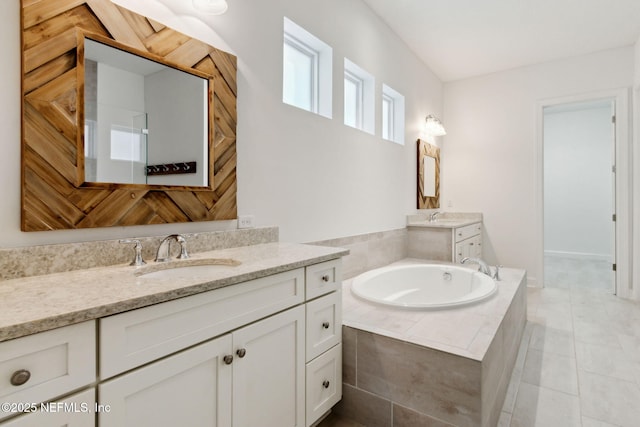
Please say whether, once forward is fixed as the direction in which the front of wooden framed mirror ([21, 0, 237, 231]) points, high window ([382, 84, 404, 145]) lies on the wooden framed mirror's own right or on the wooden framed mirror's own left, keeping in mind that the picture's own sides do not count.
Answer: on the wooden framed mirror's own left

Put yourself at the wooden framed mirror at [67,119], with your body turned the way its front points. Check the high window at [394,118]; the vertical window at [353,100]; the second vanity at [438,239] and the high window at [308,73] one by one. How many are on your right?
0

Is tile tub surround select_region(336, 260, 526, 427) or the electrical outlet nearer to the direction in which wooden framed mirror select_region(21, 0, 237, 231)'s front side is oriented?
the tile tub surround

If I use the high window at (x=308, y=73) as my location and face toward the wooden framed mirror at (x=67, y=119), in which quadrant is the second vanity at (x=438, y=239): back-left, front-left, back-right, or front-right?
back-left

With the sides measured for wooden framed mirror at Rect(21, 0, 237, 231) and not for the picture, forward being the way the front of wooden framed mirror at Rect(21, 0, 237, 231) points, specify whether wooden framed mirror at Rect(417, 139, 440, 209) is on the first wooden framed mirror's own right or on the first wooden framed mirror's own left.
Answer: on the first wooden framed mirror's own left

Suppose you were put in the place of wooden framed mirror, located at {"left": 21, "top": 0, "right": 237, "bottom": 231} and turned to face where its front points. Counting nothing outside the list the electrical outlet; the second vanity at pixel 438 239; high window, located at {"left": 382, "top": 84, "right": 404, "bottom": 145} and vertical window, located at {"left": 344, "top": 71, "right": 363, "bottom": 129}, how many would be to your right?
0

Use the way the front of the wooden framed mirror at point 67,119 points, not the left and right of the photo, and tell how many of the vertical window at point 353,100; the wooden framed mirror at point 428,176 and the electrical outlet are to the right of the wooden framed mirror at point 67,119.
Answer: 0

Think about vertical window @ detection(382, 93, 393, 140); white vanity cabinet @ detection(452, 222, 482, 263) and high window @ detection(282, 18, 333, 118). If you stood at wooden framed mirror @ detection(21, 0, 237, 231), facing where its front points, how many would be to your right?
0

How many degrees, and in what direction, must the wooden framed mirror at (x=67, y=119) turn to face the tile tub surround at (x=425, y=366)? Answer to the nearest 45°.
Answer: approximately 45° to its left

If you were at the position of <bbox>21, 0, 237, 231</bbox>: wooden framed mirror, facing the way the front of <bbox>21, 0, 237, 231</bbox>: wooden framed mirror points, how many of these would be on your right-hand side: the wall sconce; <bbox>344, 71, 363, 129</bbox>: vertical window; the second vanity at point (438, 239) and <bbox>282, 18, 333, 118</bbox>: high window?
0

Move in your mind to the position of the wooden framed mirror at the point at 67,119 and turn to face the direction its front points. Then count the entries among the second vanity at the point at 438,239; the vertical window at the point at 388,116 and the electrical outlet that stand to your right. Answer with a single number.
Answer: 0

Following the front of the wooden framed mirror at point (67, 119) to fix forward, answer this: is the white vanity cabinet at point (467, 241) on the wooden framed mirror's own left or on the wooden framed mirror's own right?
on the wooden framed mirror's own left

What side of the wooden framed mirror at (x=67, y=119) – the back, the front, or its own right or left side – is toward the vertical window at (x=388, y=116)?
left
